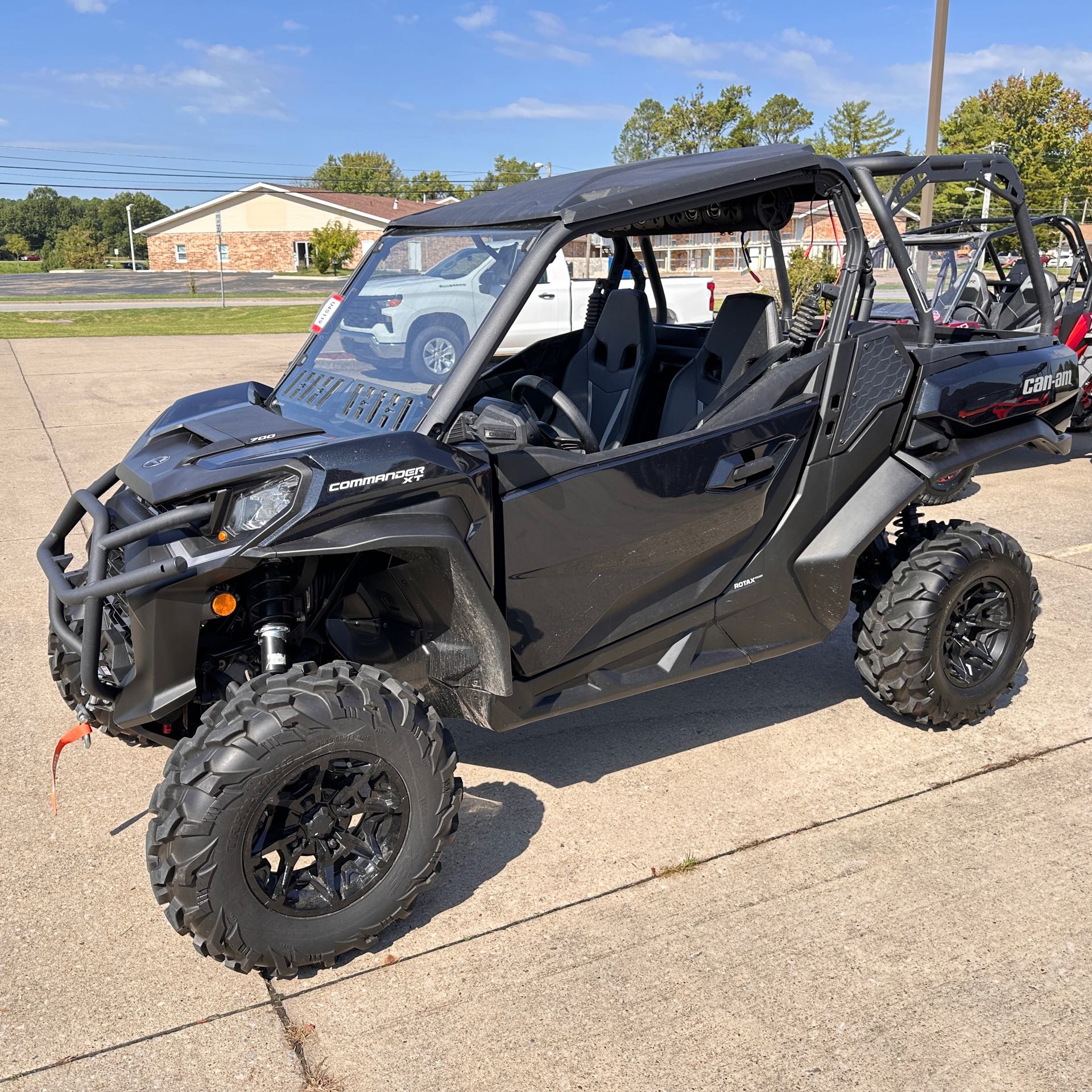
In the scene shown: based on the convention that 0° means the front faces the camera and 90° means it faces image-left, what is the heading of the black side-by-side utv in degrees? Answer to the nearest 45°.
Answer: approximately 45°

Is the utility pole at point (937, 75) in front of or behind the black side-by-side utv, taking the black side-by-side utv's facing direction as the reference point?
behind

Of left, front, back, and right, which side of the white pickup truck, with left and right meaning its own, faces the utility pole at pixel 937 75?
back

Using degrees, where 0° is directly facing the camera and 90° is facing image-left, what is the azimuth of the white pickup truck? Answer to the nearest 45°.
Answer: approximately 45°
